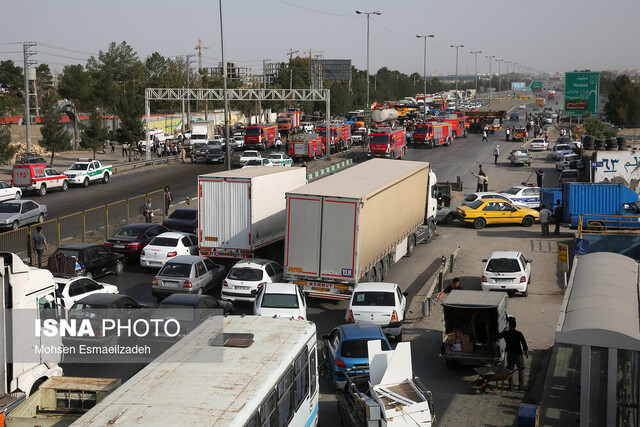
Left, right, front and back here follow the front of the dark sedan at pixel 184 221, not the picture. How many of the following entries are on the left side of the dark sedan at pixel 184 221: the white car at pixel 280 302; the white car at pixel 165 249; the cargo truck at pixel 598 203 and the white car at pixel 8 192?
1

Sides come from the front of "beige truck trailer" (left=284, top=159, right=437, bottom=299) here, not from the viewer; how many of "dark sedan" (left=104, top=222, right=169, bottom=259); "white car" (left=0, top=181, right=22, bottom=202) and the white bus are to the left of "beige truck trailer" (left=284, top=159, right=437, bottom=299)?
2

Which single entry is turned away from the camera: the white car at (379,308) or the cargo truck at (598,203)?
the white car

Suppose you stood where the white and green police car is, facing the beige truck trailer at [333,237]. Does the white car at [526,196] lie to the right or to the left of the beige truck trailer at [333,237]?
left

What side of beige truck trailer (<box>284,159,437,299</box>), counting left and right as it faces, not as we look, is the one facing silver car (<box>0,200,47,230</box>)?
left

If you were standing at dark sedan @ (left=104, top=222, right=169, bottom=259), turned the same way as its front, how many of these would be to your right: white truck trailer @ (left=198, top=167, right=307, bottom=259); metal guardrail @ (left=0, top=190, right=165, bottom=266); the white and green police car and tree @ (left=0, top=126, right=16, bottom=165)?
1

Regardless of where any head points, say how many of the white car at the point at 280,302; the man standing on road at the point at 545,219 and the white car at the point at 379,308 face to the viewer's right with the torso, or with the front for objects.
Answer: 0

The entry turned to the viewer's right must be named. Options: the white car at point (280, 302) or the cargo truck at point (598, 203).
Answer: the cargo truck

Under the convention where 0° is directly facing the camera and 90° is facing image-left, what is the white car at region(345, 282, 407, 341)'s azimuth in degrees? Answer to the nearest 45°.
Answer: approximately 180°

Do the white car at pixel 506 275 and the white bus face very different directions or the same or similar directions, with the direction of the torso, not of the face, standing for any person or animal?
same or similar directions

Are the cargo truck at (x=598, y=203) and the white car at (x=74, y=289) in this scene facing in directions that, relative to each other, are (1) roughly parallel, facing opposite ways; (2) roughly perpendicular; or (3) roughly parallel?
roughly perpendicular

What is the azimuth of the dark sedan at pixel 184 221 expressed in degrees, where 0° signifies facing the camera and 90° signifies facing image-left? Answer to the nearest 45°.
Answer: approximately 225°

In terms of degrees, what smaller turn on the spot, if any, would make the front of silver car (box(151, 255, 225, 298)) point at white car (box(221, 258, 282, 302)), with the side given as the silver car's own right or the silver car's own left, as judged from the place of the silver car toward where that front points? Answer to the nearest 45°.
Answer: approximately 90° to the silver car's own right

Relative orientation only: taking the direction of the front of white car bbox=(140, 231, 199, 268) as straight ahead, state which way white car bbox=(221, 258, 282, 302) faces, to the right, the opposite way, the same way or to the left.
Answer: the same way

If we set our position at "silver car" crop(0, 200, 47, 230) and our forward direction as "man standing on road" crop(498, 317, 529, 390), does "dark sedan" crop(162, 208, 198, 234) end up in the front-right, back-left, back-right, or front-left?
front-left
